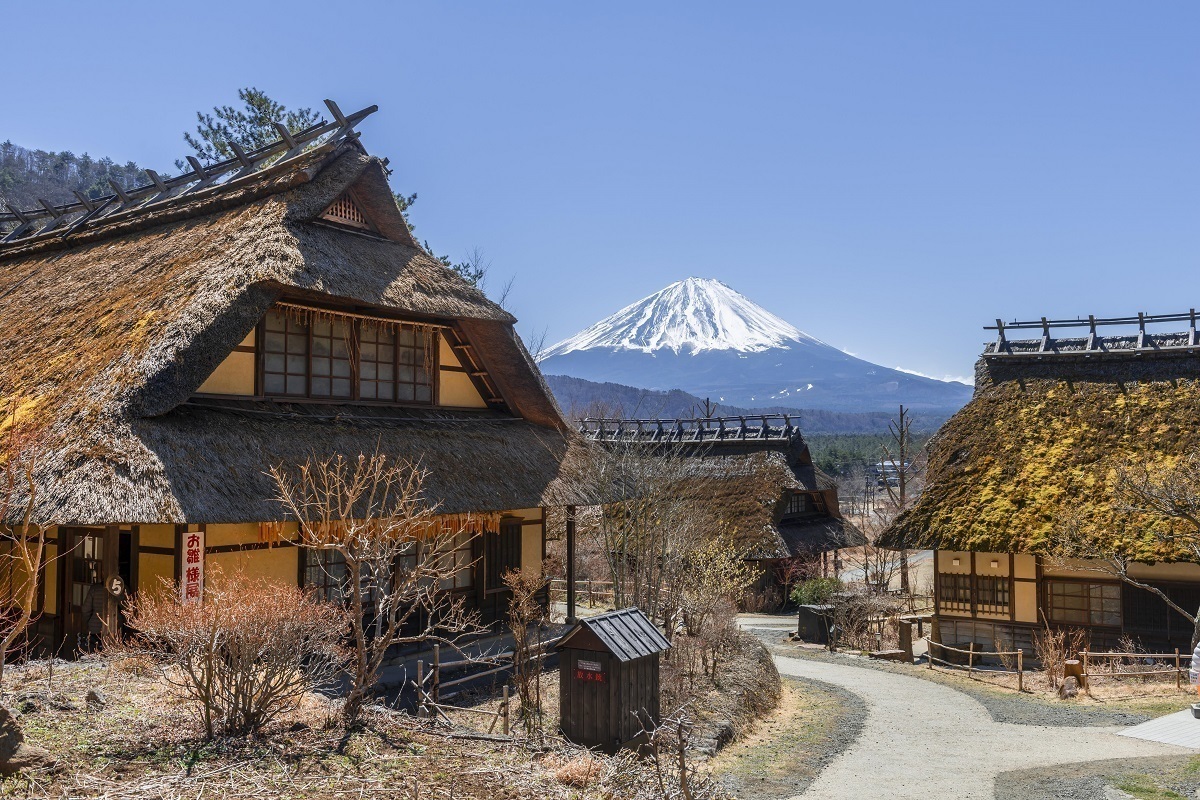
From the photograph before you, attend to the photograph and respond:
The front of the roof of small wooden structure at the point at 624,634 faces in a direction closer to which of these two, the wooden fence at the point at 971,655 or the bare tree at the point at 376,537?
the bare tree

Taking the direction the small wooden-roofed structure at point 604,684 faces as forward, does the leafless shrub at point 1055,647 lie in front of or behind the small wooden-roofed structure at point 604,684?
behind

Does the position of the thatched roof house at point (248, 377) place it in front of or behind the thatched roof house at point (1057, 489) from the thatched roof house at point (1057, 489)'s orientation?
in front

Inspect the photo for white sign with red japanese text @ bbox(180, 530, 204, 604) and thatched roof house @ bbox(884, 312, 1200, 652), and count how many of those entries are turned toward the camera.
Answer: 2

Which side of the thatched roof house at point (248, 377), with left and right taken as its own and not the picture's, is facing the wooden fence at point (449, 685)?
front

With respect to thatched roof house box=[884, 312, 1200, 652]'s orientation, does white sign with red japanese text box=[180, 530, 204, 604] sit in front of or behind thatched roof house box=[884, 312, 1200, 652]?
in front

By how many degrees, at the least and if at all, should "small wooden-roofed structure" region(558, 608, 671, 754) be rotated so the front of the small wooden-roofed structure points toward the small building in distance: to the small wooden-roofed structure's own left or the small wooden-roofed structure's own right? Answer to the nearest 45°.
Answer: approximately 135° to the small wooden-roofed structure's own right

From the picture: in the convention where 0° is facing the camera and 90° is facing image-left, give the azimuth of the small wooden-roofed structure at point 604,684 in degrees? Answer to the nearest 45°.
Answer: approximately 45°

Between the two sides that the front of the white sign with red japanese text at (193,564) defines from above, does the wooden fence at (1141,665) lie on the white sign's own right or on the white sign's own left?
on the white sign's own left
